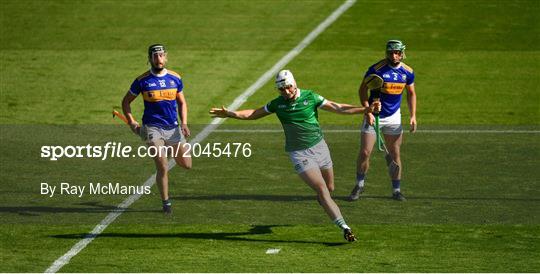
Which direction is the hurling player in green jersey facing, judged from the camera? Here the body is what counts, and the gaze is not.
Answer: toward the camera
